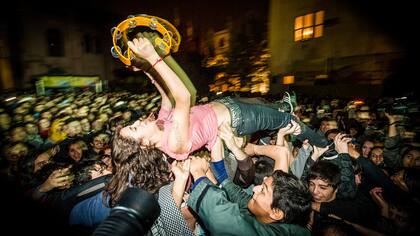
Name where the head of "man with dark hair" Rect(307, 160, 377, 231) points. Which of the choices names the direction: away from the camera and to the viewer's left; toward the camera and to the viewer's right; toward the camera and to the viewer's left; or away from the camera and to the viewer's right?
toward the camera and to the viewer's left

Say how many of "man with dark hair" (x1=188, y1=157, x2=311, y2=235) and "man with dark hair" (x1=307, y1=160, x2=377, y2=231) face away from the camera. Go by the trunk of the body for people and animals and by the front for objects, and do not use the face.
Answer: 0

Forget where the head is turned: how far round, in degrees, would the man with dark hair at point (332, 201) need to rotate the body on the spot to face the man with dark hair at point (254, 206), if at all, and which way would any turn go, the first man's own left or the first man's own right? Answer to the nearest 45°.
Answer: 0° — they already face them

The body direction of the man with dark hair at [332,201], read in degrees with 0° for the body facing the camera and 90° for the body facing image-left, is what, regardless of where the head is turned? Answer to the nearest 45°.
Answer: approximately 45°

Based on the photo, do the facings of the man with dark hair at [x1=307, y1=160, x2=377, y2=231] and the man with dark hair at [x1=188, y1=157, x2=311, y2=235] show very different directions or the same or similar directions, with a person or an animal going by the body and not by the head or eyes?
same or similar directions
